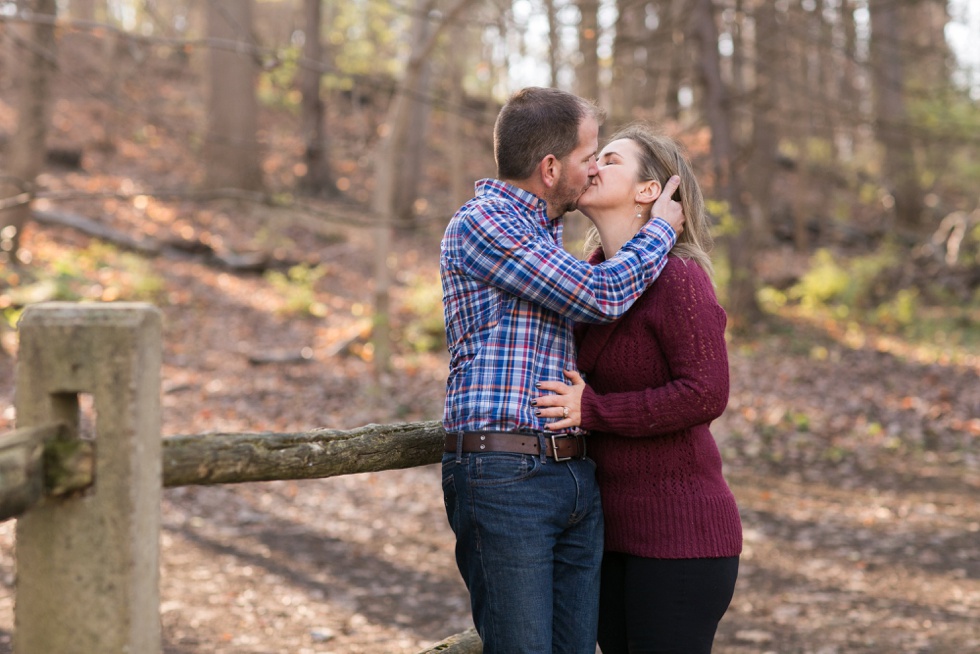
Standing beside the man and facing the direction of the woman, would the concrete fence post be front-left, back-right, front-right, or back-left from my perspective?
back-right

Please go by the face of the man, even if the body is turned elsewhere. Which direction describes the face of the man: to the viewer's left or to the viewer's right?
to the viewer's right

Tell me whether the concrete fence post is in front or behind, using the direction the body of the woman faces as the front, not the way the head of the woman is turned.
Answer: in front

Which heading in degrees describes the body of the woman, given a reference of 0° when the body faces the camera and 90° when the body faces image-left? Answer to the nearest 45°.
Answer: approximately 90°

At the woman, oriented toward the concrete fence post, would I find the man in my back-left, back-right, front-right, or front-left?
front-right
